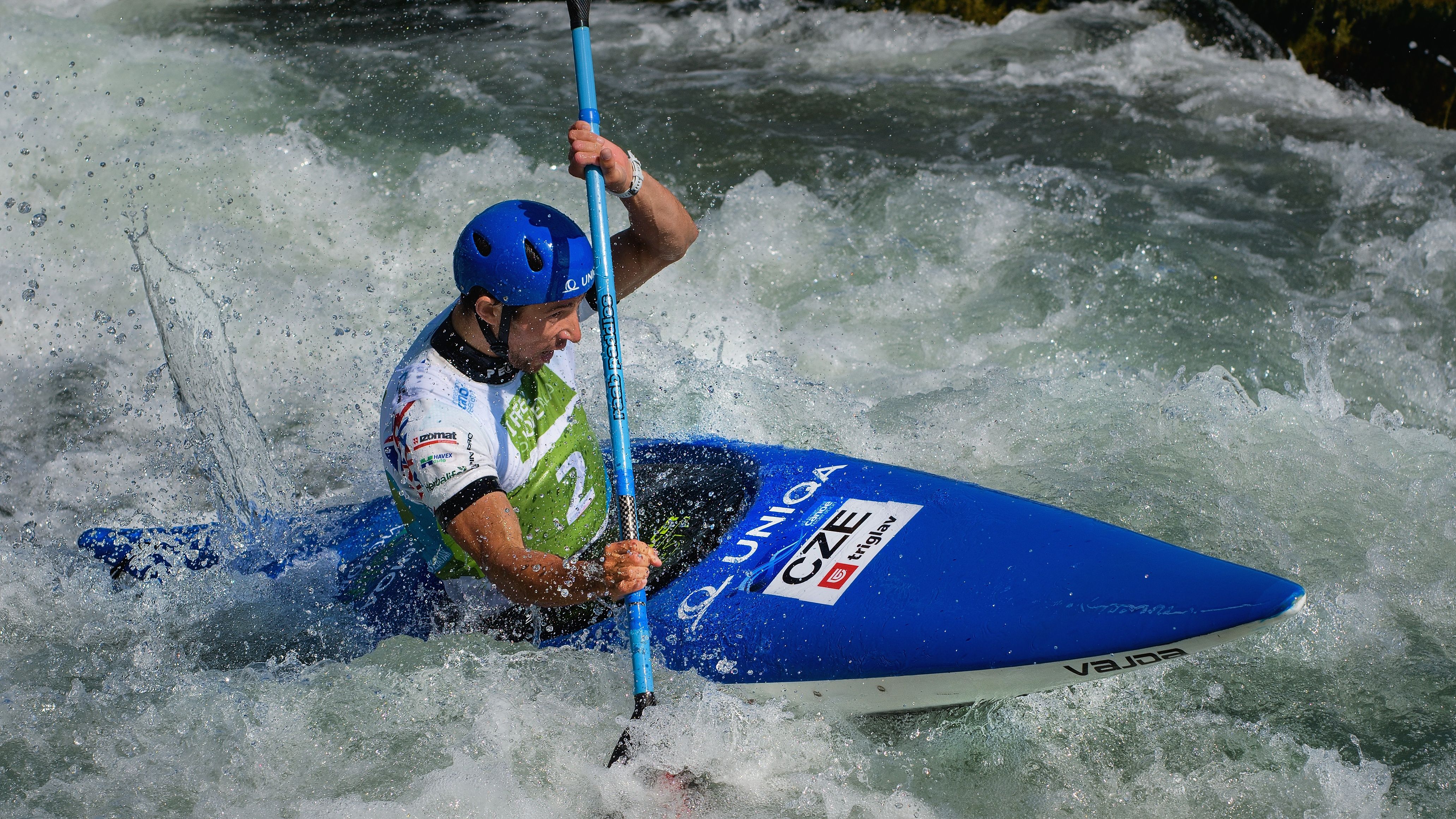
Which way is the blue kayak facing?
to the viewer's right

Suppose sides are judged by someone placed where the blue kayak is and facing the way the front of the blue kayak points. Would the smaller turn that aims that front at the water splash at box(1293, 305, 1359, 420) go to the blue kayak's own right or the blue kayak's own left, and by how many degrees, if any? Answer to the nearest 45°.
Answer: approximately 45° to the blue kayak's own left

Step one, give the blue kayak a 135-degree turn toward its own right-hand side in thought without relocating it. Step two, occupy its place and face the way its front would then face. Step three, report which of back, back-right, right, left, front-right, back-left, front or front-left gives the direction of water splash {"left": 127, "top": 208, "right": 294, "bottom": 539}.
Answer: right
